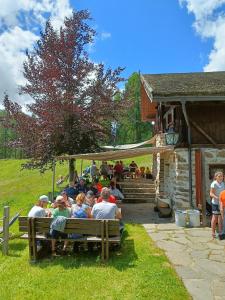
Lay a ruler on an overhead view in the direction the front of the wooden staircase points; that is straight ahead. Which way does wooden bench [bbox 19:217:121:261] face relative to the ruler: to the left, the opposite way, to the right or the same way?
the opposite way

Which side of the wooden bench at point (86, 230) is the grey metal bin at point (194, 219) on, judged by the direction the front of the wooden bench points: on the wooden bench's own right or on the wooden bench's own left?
on the wooden bench's own right

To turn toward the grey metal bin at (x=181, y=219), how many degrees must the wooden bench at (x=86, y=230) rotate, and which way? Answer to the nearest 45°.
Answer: approximately 45° to its right

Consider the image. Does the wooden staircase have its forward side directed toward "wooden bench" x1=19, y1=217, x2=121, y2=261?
yes

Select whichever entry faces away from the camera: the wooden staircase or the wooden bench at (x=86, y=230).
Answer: the wooden bench

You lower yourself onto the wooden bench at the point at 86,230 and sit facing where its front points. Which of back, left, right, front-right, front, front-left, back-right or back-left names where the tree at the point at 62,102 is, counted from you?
front

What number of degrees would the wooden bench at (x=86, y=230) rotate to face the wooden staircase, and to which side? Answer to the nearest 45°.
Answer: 0° — it already faces it

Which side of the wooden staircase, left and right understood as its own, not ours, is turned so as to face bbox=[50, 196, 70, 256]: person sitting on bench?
front

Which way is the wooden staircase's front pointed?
toward the camera

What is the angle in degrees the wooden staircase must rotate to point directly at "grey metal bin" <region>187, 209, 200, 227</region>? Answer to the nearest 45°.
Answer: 0° — it already faces it

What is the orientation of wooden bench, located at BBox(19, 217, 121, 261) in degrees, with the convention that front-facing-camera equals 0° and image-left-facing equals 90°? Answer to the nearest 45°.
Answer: approximately 180°

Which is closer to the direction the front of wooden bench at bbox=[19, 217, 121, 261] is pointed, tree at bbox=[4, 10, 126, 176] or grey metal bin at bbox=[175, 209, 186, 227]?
the tree

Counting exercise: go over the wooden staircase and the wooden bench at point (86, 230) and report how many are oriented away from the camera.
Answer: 1

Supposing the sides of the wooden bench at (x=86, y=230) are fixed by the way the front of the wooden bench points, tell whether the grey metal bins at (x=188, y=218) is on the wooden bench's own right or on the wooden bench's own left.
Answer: on the wooden bench's own right

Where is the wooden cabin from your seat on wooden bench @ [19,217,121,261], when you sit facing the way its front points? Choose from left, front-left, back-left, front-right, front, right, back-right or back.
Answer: front-right
